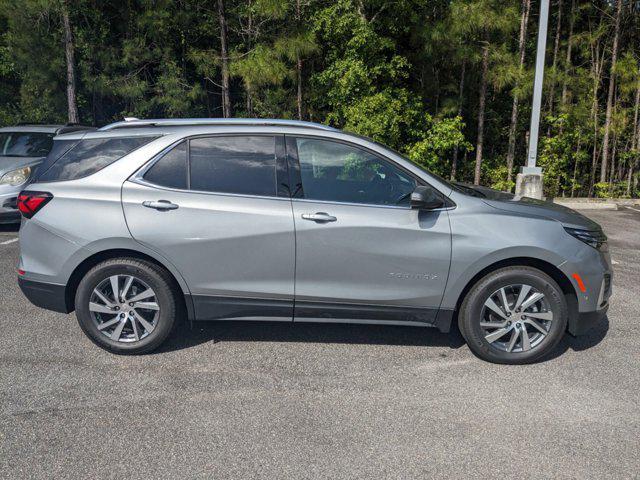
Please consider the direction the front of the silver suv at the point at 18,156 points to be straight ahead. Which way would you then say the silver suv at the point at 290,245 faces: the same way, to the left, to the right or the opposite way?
to the left

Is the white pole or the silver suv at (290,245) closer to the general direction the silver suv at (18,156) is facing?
the silver suv

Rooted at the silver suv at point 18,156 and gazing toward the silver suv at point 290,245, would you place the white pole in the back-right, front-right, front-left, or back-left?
front-left

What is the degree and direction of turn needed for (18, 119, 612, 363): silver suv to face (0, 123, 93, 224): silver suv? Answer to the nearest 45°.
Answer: approximately 135° to its left

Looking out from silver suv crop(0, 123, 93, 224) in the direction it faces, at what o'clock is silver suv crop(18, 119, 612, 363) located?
silver suv crop(18, 119, 612, 363) is roughly at 10 o'clock from silver suv crop(0, 123, 93, 224).

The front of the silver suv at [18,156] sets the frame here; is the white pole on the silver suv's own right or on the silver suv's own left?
on the silver suv's own left

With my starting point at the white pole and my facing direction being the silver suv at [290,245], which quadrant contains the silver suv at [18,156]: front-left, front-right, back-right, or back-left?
front-right

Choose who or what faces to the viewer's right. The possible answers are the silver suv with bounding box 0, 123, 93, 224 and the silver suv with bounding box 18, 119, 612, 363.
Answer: the silver suv with bounding box 18, 119, 612, 363

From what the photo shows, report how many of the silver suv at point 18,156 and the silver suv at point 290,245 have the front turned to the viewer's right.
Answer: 1

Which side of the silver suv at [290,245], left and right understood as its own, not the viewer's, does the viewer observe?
right

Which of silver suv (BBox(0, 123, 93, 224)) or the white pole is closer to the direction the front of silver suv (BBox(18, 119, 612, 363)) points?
the white pole

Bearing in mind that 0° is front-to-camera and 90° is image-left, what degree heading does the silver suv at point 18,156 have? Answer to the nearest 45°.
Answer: approximately 45°
